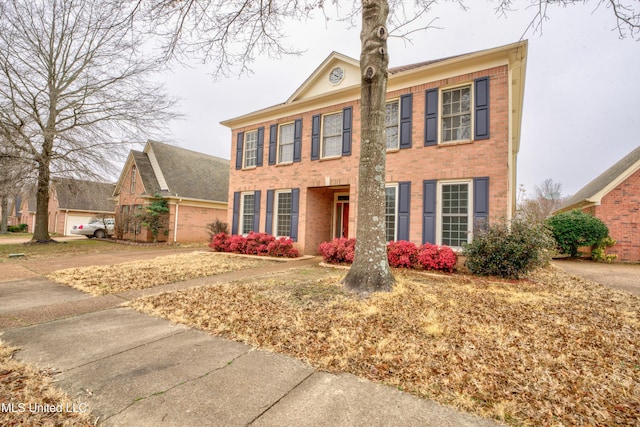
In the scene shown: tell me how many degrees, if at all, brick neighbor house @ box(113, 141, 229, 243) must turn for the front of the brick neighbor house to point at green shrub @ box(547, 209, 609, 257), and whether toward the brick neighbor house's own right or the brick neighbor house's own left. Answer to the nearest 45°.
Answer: approximately 90° to the brick neighbor house's own left

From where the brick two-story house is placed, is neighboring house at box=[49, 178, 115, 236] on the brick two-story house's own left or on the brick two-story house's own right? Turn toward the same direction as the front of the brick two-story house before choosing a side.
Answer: on the brick two-story house's own right

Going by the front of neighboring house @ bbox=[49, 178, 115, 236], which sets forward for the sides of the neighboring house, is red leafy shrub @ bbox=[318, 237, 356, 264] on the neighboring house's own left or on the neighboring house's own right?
on the neighboring house's own left

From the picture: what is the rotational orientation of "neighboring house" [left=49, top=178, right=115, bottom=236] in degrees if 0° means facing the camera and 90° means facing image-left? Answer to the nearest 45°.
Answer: approximately 45°

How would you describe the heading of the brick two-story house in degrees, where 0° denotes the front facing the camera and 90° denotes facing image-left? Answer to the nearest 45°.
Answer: approximately 45°

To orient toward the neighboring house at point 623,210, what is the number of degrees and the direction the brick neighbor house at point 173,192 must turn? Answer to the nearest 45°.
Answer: approximately 90° to its left

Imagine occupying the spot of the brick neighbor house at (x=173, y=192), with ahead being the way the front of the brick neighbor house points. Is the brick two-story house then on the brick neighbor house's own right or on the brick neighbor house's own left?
on the brick neighbor house's own left

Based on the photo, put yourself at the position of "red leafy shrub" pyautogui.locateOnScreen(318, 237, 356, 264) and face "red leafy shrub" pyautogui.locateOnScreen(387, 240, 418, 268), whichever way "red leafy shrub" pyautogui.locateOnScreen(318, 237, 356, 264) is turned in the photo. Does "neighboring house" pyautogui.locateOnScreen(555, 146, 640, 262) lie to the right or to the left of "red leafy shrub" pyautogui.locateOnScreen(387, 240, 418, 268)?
left

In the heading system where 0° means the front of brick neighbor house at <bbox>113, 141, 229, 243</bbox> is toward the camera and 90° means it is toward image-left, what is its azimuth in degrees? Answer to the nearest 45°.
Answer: approximately 45°

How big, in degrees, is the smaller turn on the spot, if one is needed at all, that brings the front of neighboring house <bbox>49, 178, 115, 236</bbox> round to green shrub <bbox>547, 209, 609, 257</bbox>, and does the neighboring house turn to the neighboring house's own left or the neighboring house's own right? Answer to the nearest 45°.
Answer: approximately 90° to the neighboring house's own left

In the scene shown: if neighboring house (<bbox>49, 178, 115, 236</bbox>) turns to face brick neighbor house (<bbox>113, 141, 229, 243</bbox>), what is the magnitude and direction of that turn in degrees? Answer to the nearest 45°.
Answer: approximately 45° to its left
